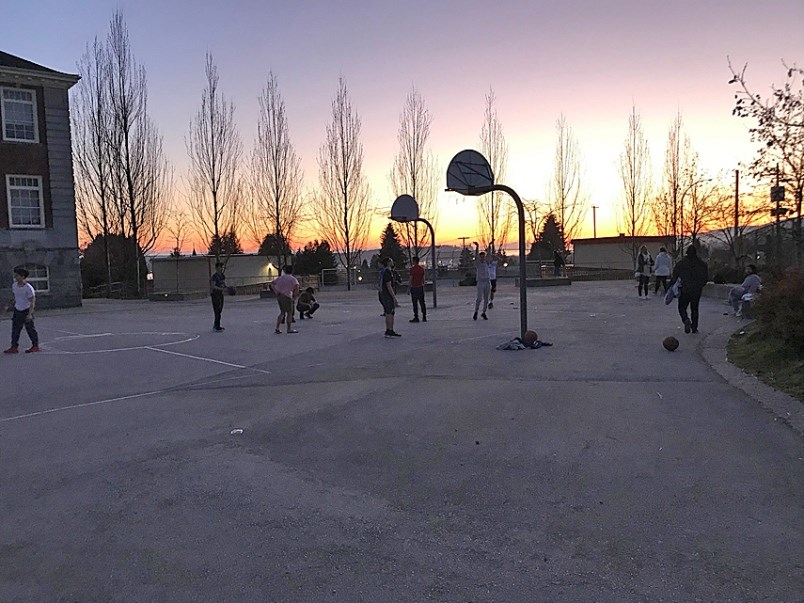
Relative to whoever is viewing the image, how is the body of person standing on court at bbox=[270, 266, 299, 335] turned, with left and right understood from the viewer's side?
facing away from the viewer and to the right of the viewer

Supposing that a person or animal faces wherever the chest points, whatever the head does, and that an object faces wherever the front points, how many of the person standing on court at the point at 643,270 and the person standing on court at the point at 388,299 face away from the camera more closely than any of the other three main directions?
0

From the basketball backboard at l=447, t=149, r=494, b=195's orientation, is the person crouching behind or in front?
in front

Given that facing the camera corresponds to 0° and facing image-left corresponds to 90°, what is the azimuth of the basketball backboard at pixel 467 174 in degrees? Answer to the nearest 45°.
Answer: approximately 135°

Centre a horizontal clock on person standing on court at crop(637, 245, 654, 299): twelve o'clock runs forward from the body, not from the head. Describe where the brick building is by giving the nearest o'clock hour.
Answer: The brick building is roughly at 3 o'clock from the person standing on court.
